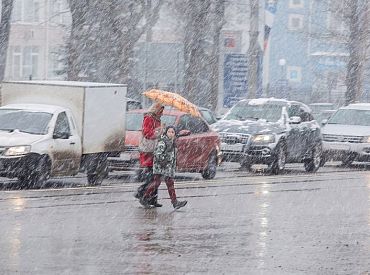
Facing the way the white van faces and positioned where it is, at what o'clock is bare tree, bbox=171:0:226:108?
The bare tree is roughly at 5 o'clock from the white van.

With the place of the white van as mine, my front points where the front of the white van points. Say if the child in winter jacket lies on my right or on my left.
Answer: on my left

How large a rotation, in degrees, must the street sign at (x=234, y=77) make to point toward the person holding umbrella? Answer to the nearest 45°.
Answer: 0° — it already faces them

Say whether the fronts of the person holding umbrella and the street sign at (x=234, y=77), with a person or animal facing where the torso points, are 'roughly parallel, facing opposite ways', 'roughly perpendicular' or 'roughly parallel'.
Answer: roughly perpendicular

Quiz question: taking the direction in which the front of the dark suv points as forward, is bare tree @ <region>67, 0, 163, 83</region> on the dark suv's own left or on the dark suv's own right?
on the dark suv's own right

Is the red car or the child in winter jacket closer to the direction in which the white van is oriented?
the child in winter jacket

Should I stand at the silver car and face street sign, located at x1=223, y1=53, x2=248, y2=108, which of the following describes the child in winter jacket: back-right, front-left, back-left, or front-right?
back-left

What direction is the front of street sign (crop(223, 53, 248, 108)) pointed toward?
toward the camera

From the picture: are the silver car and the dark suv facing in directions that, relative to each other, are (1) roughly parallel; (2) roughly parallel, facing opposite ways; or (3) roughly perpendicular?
roughly parallel

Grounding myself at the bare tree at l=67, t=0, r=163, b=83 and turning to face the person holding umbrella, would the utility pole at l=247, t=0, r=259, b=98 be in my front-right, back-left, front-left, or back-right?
front-left

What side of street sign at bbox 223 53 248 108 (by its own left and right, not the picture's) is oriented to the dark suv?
front

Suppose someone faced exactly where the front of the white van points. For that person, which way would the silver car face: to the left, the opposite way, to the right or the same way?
the same way
